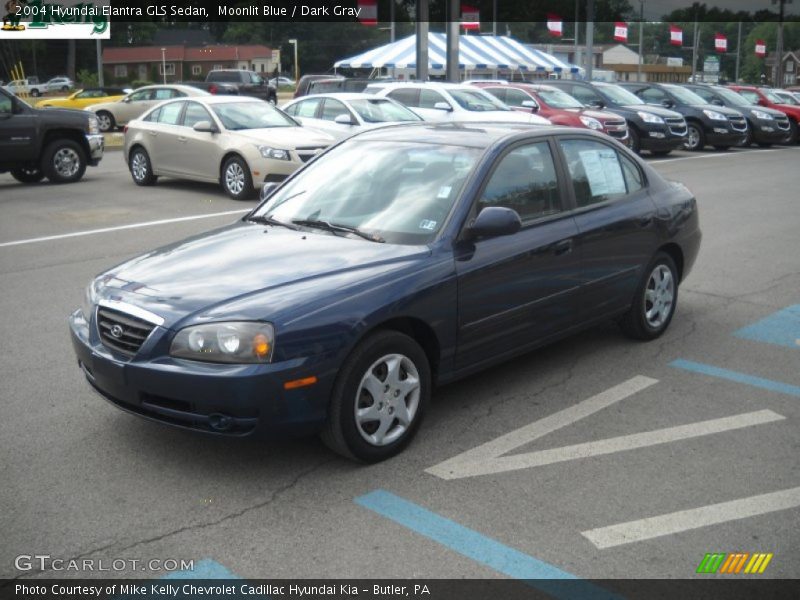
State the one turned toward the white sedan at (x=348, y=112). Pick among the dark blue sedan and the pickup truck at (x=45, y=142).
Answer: the pickup truck

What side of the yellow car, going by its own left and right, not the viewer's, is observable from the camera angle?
left

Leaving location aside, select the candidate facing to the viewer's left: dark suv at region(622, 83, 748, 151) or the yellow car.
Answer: the yellow car

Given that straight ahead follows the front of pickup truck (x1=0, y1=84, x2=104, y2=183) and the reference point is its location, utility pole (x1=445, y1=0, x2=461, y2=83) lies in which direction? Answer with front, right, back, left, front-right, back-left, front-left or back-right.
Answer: front-left

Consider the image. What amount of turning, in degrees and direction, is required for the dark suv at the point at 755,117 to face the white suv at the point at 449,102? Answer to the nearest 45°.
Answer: approximately 90° to its right

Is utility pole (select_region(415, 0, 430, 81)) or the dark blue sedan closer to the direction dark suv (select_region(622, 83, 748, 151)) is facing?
the dark blue sedan

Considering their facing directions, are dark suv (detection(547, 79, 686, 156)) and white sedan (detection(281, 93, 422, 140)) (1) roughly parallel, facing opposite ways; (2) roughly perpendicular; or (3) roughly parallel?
roughly parallel

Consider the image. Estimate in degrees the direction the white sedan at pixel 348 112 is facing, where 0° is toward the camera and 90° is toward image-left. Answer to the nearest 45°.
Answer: approximately 315°

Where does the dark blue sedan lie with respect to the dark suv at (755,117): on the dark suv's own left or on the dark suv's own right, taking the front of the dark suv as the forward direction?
on the dark suv's own right

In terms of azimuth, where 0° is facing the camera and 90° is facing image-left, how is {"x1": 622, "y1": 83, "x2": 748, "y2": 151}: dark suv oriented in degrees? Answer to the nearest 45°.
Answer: approximately 315°

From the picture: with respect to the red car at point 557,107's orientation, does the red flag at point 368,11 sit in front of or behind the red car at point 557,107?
behind

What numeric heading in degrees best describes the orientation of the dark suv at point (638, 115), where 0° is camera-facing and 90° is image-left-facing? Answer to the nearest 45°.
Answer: approximately 315°

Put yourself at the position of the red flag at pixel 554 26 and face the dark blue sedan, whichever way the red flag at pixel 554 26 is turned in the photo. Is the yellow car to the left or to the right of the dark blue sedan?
right

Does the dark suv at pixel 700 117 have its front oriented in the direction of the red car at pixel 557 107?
no

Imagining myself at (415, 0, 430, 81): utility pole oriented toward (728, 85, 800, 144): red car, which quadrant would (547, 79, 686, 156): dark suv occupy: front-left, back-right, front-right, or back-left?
front-right

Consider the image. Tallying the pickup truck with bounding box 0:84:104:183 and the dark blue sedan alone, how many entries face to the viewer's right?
1

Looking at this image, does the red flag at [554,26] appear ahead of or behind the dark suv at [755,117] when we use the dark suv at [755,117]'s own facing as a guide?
behind

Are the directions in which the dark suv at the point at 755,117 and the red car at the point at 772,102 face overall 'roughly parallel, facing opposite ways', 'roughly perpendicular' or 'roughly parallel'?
roughly parallel

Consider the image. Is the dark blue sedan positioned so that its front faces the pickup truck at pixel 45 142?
no

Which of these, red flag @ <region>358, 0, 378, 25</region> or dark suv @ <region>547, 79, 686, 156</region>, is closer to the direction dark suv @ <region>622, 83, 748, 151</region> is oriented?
the dark suv
